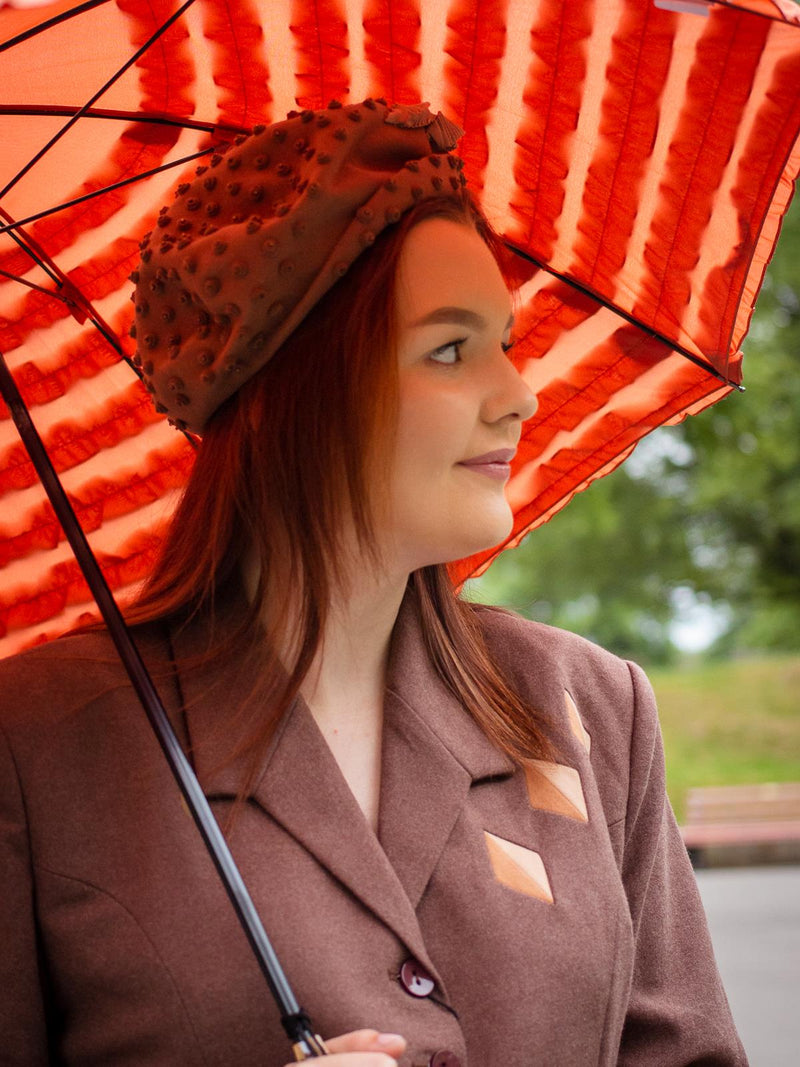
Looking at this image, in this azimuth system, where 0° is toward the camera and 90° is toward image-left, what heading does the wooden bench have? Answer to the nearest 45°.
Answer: approximately 0°

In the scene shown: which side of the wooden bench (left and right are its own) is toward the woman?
front

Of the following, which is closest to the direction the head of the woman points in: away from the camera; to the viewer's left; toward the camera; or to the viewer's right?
to the viewer's right
